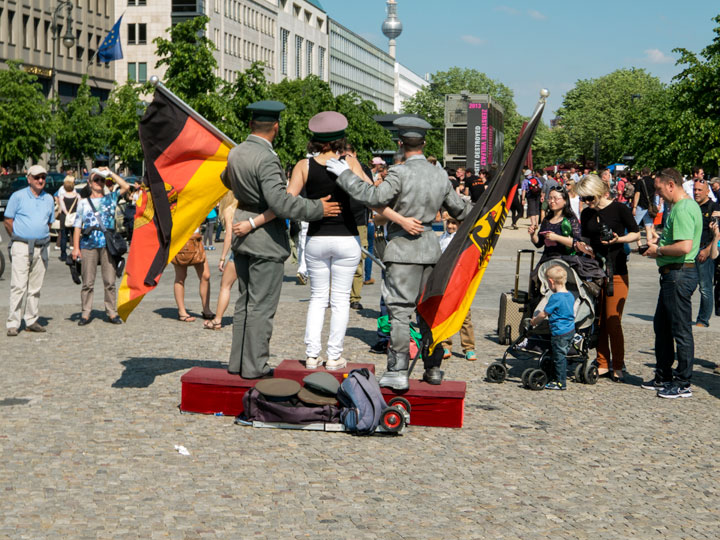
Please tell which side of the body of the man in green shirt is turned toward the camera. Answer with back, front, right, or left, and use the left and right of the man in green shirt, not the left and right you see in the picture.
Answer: left

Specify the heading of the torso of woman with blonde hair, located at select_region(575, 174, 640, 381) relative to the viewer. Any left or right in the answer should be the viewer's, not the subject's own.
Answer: facing the viewer and to the left of the viewer

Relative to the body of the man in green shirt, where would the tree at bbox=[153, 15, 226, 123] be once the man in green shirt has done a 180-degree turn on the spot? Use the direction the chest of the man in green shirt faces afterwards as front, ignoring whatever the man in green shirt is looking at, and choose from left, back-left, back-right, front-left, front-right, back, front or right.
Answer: back-left

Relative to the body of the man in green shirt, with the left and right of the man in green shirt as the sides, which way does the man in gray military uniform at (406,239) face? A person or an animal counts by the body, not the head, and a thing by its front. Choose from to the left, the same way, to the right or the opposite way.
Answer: to the right

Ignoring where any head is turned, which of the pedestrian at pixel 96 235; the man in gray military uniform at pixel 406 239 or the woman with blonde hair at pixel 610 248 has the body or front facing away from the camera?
the man in gray military uniform

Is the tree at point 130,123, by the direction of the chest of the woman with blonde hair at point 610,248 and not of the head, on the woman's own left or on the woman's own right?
on the woman's own right

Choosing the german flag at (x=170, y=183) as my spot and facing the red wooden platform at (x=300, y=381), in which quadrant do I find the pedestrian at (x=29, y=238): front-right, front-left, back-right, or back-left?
back-left

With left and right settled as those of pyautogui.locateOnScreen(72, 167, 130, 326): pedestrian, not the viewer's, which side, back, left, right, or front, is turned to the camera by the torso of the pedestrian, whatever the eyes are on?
front

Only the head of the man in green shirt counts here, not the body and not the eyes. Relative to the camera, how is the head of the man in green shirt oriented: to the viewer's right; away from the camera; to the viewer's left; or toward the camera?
to the viewer's left

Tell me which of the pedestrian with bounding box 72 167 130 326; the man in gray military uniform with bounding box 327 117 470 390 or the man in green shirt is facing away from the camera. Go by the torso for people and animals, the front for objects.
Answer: the man in gray military uniform

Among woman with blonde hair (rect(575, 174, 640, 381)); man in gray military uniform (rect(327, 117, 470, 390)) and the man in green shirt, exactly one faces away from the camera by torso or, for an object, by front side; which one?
the man in gray military uniform

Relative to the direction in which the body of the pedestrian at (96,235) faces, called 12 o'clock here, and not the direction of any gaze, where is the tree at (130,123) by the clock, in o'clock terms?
The tree is roughly at 6 o'clock from the pedestrian.

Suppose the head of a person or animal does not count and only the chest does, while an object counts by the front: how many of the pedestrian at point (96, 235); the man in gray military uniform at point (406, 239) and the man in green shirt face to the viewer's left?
1

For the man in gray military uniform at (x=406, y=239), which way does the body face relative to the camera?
away from the camera
